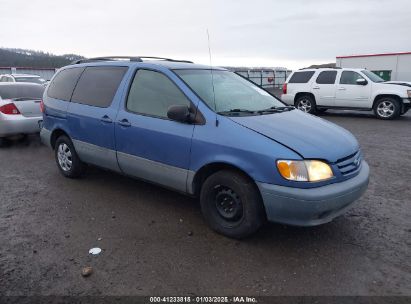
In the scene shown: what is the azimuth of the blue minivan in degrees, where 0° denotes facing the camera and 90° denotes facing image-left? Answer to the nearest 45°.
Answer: approximately 315°

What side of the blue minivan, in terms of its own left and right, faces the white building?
left

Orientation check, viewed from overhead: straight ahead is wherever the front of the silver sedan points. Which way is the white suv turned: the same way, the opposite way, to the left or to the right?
to the right

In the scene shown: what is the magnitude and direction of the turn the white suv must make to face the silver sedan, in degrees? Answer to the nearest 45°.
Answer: approximately 135° to its right

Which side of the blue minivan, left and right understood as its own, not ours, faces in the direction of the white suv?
left

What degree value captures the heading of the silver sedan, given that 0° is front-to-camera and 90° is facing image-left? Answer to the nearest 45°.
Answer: approximately 135°

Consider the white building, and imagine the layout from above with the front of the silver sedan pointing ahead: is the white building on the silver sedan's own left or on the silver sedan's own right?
on the silver sedan's own right

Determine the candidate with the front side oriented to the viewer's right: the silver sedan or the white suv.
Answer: the white suv

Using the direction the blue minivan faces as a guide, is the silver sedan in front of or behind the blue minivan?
behind

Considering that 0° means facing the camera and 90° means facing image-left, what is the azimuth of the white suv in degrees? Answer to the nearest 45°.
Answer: approximately 270°

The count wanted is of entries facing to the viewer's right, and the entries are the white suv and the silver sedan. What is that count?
1

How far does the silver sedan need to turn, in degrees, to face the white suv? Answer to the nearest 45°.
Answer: approximately 135° to its right

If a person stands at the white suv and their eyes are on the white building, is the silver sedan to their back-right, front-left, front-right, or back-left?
back-left

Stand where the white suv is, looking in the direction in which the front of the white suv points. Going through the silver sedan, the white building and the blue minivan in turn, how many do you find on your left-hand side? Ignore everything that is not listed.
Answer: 1
